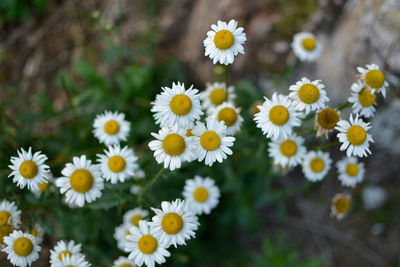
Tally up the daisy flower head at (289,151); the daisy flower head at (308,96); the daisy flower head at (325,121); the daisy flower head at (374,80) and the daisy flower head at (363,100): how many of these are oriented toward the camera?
5

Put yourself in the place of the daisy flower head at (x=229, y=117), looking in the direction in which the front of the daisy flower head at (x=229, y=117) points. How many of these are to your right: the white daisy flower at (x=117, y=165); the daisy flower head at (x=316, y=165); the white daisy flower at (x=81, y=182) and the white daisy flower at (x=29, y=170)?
3

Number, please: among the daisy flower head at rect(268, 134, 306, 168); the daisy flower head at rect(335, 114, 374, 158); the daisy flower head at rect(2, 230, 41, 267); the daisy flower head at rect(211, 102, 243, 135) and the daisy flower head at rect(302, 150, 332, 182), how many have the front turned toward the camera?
5

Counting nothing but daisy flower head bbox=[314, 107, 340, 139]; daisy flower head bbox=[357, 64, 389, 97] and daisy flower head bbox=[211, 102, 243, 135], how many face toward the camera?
3

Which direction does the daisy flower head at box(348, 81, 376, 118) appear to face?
toward the camera

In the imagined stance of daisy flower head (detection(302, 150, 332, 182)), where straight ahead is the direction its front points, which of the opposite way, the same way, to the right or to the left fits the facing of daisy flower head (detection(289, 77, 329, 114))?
the same way

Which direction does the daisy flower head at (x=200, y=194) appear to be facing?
toward the camera

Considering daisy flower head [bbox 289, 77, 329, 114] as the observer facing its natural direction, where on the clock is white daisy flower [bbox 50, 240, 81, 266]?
The white daisy flower is roughly at 3 o'clock from the daisy flower head.

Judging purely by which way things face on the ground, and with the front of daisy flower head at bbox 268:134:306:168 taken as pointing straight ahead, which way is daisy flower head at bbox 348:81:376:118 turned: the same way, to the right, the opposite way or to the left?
the same way

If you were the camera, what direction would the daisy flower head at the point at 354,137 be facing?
facing the viewer

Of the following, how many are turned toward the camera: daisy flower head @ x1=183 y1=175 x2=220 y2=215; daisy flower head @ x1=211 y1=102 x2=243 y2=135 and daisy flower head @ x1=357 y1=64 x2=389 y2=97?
3

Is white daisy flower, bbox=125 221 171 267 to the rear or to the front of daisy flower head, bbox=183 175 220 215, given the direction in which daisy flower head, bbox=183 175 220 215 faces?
to the front
